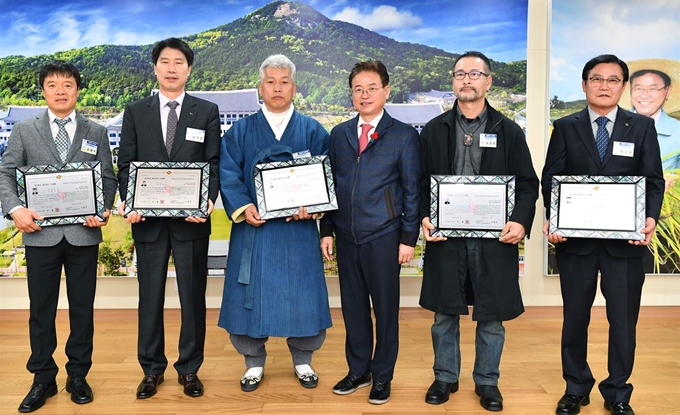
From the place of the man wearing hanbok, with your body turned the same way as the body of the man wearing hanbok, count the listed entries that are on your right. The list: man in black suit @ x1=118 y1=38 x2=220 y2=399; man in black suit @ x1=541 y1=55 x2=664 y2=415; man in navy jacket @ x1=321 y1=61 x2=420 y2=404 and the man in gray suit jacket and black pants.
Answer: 2

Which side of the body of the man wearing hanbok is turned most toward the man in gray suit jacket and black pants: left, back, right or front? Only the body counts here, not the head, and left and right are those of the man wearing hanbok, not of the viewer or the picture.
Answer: right

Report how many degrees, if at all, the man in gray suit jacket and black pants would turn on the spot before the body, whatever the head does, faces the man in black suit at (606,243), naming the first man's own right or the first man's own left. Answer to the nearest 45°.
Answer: approximately 45° to the first man's own left

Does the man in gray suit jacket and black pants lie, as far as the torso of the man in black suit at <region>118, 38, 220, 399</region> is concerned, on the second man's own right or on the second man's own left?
on the second man's own right

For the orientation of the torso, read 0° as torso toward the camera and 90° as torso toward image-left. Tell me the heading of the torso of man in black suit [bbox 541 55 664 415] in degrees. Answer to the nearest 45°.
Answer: approximately 0°

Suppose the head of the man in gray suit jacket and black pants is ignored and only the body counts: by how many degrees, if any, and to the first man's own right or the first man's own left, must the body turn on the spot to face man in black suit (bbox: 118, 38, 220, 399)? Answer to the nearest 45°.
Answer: approximately 90° to the first man's own left

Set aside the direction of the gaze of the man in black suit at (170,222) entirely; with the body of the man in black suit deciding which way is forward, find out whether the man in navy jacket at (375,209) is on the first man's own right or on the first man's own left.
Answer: on the first man's own left
